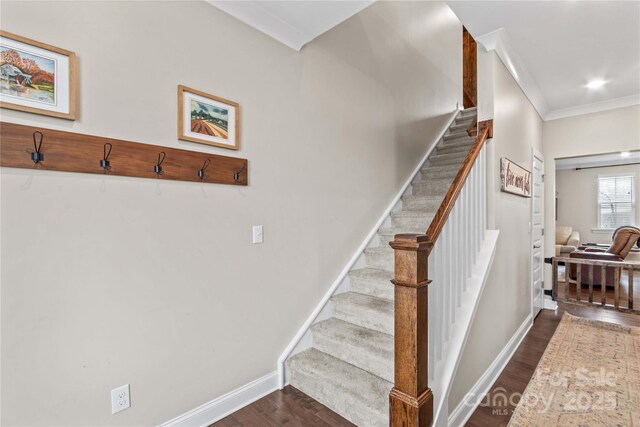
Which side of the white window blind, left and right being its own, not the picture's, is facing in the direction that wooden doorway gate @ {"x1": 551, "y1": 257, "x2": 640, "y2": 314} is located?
front

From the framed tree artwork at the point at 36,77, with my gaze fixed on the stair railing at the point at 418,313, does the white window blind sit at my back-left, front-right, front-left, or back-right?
front-left

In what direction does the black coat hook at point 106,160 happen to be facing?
toward the camera

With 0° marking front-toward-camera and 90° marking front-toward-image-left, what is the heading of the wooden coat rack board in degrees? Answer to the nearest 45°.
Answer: approximately 315°

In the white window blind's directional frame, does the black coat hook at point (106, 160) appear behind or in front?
in front

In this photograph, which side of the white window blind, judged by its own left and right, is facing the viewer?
front

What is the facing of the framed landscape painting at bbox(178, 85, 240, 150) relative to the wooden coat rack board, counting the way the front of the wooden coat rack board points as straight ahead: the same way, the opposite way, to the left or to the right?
the same way

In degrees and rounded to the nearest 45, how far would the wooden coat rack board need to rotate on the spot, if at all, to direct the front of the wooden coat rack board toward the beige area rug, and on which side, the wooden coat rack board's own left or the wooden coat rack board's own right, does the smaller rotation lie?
approximately 45° to the wooden coat rack board's own left

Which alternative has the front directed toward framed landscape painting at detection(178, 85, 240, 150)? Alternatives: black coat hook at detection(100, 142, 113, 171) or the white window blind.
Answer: the white window blind

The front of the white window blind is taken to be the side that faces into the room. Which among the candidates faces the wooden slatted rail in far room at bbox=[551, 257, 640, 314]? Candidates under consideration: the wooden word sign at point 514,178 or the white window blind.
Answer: the white window blind

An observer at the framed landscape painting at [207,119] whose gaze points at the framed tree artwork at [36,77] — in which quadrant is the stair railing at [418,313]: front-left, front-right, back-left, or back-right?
back-left

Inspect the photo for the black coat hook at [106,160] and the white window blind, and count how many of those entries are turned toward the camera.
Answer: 2
